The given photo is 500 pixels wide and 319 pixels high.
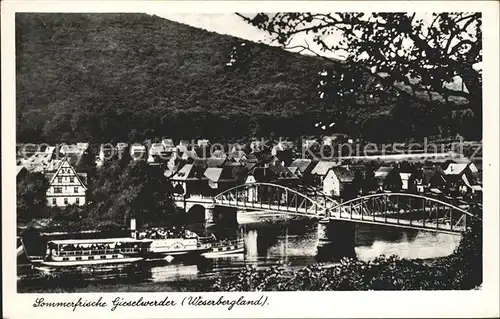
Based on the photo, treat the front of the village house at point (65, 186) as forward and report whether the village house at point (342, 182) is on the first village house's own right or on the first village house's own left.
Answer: on the first village house's own left

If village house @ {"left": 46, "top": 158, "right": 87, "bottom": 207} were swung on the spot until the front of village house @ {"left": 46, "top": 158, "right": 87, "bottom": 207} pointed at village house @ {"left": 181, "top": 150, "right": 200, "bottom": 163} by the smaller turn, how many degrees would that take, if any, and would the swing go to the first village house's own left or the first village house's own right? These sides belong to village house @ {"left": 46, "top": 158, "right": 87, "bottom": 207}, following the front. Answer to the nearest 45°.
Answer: approximately 90° to the first village house's own left

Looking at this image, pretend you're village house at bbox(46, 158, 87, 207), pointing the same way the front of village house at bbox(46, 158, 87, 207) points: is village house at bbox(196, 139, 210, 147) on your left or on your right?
on your left

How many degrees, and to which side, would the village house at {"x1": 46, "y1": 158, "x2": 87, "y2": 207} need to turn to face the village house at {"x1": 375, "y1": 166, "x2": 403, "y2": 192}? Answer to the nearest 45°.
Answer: approximately 90° to its left

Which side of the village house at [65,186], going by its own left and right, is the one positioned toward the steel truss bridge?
left

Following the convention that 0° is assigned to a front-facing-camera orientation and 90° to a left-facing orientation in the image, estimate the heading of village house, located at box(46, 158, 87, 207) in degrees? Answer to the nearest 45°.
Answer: approximately 0°

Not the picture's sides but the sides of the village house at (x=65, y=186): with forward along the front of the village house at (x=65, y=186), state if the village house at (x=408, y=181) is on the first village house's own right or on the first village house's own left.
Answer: on the first village house's own left
